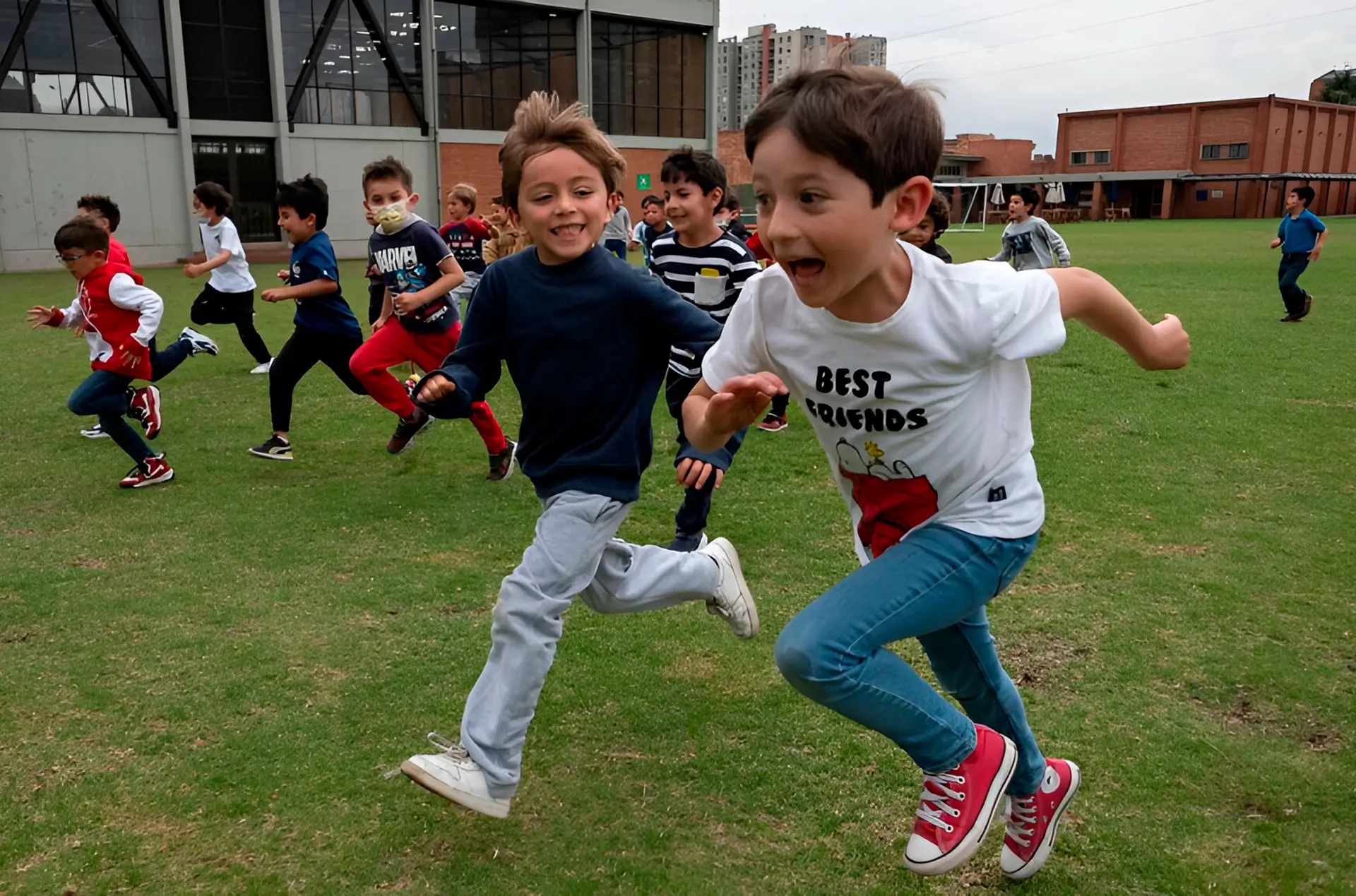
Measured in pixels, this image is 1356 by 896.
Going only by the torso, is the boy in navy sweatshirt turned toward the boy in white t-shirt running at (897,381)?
no

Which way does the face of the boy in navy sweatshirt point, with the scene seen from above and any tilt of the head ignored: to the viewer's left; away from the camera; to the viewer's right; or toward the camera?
toward the camera

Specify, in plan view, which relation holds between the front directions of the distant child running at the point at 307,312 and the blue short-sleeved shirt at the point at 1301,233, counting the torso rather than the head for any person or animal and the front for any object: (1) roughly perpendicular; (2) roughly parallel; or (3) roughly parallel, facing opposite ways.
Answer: roughly parallel

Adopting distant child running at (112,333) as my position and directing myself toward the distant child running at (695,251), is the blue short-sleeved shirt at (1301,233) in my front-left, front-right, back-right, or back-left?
front-left

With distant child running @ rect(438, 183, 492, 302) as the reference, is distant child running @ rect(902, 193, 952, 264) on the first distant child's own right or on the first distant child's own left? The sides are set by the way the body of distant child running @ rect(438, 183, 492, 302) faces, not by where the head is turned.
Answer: on the first distant child's own left

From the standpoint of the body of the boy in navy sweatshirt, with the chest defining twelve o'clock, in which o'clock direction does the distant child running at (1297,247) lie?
The distant child running is roughly at 6 o'clock from the boy in navy sweatshirt.

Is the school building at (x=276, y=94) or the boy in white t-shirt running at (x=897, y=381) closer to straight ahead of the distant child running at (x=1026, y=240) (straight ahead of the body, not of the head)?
the boy in white t-shirt running

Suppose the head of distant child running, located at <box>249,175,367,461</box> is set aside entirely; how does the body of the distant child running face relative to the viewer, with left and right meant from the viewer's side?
facing to the left of the viewer

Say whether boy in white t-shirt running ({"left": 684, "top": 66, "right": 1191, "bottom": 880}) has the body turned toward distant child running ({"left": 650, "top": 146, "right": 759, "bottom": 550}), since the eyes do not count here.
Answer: no

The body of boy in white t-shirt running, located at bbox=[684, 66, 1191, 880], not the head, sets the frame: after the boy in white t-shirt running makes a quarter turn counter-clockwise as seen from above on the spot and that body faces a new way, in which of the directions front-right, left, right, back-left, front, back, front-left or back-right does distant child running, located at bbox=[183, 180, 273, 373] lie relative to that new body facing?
back

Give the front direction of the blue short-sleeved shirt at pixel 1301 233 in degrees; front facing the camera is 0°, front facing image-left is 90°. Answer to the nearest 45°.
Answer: approximately 45°

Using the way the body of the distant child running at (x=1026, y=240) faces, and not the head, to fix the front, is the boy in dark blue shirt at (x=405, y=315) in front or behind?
in front

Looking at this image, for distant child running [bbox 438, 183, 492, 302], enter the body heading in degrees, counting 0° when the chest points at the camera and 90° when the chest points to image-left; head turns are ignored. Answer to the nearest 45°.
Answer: approximately 45°

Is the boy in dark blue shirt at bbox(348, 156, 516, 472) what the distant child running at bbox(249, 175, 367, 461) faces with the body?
no

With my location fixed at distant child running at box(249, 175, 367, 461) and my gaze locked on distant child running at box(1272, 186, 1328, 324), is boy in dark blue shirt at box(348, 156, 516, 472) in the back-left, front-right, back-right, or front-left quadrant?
front-right

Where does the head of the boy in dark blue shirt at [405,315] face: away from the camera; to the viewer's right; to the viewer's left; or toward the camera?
toward the camera

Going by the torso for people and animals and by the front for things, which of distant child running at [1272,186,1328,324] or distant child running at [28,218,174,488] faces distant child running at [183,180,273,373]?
distant child running at [1272,186,1328,324]

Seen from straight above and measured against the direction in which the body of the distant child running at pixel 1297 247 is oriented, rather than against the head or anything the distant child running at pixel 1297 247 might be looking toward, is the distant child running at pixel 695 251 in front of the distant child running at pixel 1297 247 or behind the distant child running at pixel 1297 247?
in front

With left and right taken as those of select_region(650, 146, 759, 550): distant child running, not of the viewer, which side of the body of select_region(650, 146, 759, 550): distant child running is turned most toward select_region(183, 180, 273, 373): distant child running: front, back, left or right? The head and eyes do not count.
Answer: right

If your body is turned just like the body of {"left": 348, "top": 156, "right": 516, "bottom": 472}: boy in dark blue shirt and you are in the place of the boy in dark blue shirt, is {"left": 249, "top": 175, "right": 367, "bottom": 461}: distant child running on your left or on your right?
on your right
